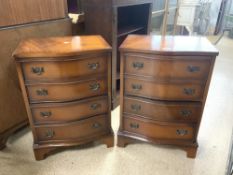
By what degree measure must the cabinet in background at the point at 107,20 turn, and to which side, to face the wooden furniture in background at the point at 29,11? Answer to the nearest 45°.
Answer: approximately 90° to its right

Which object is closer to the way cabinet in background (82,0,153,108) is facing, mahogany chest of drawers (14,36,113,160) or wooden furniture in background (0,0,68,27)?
the mahogany chest of drawers

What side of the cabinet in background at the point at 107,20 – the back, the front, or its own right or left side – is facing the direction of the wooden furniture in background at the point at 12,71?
right

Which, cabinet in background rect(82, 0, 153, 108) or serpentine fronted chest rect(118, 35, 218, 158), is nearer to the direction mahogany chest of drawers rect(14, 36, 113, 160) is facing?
the serpentine fronted chest

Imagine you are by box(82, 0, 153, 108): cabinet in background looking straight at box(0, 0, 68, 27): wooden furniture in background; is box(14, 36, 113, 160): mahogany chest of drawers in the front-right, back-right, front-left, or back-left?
front-left

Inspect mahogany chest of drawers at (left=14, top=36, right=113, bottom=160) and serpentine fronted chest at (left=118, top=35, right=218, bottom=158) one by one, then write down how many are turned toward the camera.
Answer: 2

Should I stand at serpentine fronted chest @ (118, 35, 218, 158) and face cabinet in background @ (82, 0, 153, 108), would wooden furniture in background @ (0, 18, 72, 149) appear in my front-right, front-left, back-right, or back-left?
front-left

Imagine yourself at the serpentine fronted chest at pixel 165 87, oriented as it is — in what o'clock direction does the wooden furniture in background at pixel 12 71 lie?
The wooden furniture in background is roughly at 3 o'clock from the serpentine fronted chest.

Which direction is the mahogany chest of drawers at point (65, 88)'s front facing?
toward the camera

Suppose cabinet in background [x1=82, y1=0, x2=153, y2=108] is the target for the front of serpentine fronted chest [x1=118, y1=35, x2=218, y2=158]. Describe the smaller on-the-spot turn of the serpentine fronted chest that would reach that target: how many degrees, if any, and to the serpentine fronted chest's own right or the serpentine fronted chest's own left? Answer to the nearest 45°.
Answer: approximately 135° to the serpentine fronted chest's own right

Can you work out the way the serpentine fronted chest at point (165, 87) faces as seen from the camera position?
facing the viewer

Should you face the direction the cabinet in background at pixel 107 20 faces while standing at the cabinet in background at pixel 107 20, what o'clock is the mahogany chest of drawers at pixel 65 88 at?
The mahogany chest of drawers is roughly at 2 o'clock from the cabinet in background.

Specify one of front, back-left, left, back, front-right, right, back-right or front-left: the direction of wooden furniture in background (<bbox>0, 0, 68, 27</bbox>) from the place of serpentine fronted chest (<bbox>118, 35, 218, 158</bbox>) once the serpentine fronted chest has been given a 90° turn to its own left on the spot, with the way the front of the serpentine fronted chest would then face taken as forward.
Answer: back

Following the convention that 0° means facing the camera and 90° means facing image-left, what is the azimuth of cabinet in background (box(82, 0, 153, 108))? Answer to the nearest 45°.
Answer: approximately 315°
